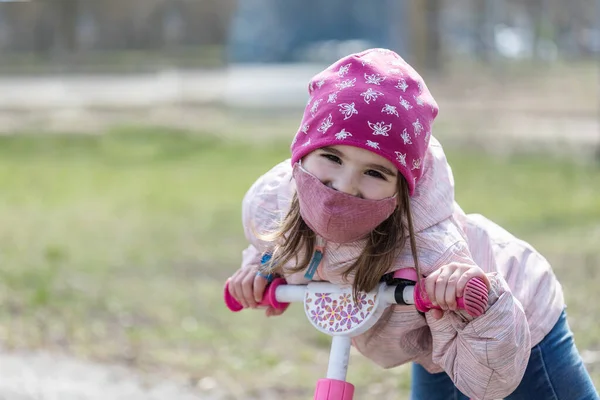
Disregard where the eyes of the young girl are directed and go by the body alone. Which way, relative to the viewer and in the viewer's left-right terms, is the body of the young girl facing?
facing the viewer and to the left of the viewer

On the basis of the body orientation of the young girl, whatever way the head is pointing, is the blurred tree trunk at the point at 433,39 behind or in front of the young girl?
behind

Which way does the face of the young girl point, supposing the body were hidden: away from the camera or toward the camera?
toward the camera

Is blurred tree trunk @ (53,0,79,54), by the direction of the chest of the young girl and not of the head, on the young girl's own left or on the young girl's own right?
on the young girl's own right
